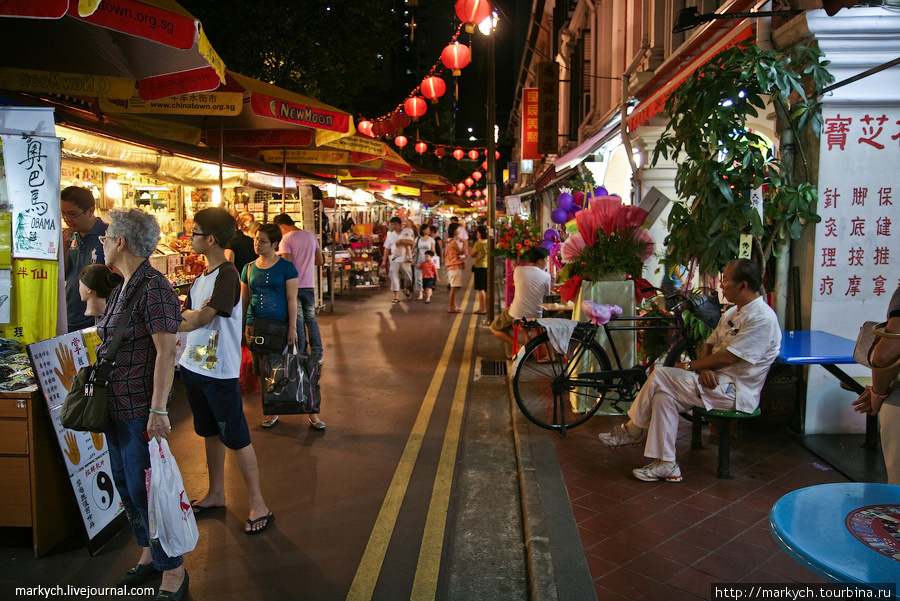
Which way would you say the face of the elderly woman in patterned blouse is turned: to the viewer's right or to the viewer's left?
to the viewer's left

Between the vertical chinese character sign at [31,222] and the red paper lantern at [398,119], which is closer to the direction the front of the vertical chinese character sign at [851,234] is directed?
the vertical chinese character sign

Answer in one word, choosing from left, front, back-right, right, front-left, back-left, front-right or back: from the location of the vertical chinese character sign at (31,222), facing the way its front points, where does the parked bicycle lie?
left

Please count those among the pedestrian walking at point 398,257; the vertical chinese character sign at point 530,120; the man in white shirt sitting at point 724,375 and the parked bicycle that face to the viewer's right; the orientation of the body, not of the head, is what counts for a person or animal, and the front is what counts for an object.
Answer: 1

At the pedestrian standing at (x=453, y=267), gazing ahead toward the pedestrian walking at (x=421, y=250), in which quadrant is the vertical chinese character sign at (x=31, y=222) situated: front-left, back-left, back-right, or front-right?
back-left

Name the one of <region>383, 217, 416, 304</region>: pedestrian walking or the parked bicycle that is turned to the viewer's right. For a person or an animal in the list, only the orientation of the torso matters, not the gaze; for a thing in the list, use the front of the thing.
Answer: the parked bicycle

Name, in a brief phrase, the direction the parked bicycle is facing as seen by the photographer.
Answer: facing to the right of the viewer

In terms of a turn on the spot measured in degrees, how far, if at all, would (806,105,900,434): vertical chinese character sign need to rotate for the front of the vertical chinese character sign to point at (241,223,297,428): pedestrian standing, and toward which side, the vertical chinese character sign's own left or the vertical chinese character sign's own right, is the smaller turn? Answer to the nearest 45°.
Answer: approximately 45° to the vertical chinese character sign's own right

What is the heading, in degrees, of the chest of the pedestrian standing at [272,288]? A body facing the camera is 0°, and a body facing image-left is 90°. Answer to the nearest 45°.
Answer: approximately 45°

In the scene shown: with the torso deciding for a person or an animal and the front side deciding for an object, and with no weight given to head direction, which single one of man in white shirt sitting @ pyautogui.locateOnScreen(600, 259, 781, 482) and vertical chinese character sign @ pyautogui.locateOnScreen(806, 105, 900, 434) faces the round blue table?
the vertical chinese character sign

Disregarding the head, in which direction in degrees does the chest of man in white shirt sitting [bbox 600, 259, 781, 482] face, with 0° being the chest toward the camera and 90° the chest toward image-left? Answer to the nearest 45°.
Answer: approximately 90°

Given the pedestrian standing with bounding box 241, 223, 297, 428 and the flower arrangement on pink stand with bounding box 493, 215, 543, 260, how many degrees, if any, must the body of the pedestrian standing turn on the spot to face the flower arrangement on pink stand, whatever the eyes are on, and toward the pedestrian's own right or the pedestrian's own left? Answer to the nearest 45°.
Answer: approximately 180°

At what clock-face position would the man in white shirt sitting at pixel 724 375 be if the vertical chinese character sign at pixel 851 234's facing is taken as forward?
The man in white shirt sitting is roughly at 1 o'clock from the vertical chinese character sign.

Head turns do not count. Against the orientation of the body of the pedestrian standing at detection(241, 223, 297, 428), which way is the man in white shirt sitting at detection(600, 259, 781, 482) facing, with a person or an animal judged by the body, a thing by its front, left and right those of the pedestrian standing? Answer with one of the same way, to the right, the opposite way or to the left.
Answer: to the right

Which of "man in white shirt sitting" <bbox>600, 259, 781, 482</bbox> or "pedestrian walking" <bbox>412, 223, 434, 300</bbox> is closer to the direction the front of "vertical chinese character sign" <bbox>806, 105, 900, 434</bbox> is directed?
the man in white shirt sitting

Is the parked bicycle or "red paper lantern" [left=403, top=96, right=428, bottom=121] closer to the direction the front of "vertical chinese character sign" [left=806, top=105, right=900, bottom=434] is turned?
the parked bicycle
